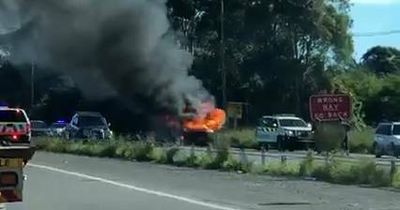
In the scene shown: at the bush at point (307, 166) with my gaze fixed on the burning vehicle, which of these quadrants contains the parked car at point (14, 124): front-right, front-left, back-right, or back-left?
front-left

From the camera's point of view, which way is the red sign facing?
toward the camera

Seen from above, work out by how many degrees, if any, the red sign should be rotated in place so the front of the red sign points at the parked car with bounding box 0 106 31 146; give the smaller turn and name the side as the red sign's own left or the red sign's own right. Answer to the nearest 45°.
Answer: approximately 90° to the red sign's own right
